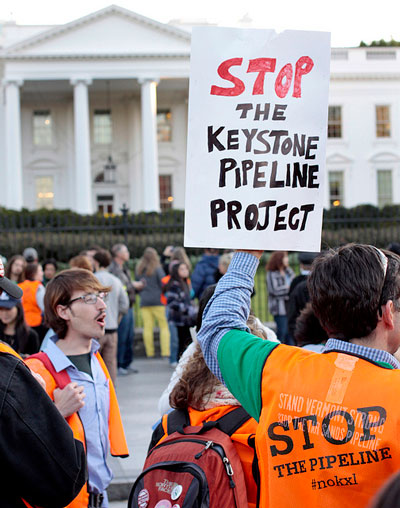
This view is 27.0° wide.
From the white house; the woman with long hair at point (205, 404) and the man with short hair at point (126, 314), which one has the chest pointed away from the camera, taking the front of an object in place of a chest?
the woman with long hair

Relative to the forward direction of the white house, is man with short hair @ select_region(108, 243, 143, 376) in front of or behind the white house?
in front

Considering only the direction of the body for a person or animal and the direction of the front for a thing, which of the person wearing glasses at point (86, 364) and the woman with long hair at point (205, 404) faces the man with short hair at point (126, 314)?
the woman with long hair

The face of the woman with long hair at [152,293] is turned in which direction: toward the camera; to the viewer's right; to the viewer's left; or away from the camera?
away from the camera

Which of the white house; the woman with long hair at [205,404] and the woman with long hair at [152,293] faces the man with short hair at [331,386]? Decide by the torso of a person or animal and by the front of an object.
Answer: the white house

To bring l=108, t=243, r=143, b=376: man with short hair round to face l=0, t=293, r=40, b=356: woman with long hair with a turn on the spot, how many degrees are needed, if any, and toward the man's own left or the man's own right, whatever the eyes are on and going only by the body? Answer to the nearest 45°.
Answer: approximately 90° to the man's own right

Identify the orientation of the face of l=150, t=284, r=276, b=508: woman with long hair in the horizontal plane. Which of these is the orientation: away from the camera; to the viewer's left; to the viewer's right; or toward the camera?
away from the camera

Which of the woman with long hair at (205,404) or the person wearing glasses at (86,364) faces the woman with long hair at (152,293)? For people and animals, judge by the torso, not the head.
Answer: the woman with long hair at (205,404)

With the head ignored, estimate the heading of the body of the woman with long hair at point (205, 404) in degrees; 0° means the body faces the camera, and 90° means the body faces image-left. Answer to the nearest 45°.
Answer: approximately 180°

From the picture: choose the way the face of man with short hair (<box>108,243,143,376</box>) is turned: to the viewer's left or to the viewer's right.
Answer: to the viewer's right

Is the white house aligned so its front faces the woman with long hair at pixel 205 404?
yes
